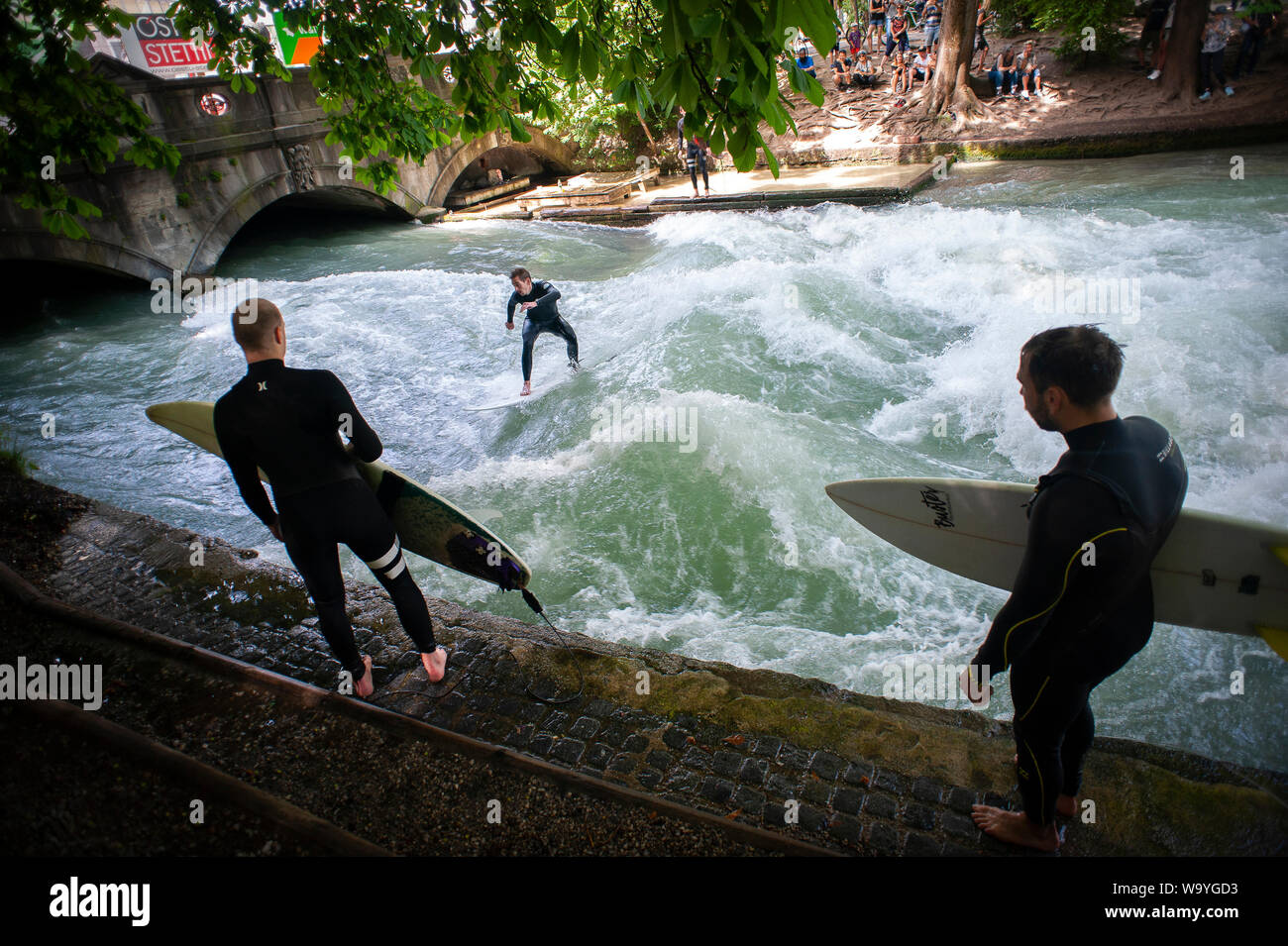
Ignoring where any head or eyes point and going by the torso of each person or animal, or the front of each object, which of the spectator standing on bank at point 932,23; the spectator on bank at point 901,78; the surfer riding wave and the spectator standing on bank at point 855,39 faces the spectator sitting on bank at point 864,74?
the spectator standing on bank at point 855,39

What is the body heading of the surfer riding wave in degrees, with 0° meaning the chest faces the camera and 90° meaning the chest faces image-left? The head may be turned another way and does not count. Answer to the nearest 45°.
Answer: approximately 45°

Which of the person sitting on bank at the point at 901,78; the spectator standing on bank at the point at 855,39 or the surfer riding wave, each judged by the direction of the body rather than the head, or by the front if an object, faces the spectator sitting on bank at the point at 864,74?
the spectator standing on bank at the point at 855,39

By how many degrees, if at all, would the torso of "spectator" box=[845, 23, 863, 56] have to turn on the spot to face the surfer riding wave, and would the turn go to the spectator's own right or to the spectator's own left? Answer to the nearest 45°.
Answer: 0° — they already face them

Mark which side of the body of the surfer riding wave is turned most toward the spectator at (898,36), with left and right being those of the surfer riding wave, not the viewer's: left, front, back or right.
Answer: back
